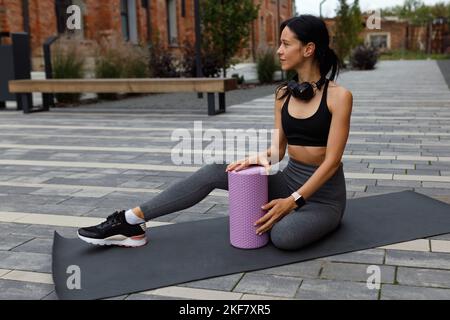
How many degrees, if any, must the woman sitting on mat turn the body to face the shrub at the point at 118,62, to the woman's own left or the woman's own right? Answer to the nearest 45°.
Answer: approximately 135° to the woman's own right

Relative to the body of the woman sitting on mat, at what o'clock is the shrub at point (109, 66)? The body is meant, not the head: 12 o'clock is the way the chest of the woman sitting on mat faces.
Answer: The shrub is roughly at 4 o'clock from the woman sitting on mat.

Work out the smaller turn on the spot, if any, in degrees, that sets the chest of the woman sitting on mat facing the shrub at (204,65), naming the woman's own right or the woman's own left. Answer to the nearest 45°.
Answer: approximately 135° to the woman's own right

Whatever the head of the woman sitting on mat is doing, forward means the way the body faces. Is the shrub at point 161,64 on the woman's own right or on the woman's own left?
on the woman's own right

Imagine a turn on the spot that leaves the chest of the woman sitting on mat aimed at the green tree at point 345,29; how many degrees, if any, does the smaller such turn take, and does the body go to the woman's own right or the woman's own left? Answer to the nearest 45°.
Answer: approximately 135° to the woman's own right

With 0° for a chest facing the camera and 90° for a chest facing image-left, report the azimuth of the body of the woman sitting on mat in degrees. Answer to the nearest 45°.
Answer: approximately 45°
